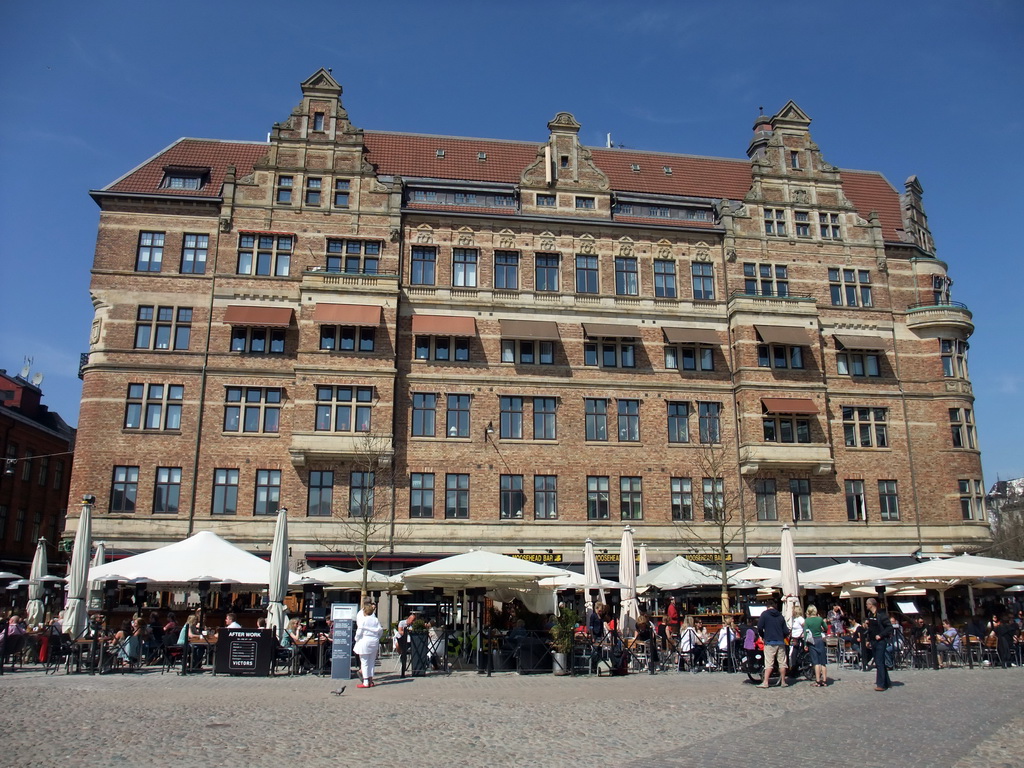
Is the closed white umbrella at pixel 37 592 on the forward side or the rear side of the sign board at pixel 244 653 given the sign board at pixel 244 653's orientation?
on the rear side

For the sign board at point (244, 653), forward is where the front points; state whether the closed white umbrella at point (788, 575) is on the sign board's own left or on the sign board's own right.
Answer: on the sign board's own left

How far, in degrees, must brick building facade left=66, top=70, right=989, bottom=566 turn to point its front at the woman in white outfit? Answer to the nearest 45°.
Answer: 0° — it already faces them

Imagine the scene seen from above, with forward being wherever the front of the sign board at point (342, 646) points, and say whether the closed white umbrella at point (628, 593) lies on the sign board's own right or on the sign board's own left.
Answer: on the sign board's own left

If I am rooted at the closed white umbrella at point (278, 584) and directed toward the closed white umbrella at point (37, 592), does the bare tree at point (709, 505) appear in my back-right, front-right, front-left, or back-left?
back-right

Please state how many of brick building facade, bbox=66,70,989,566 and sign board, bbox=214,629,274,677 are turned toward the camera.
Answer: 2

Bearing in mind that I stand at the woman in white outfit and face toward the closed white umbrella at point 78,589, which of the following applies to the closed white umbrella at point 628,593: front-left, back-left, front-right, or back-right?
back-right

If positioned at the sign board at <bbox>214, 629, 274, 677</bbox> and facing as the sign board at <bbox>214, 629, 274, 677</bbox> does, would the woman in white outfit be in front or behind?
in front

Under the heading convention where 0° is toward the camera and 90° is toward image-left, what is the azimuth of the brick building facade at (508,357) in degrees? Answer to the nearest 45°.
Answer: approximately 0°

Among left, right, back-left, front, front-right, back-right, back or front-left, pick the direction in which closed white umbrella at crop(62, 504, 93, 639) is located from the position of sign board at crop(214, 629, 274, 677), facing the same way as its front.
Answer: back-right
